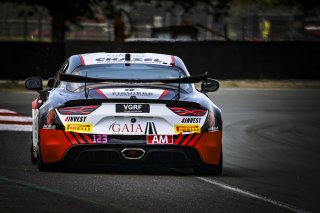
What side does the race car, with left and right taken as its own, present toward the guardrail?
front

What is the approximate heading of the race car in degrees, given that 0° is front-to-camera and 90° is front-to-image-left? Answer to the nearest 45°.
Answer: approximately 180°
